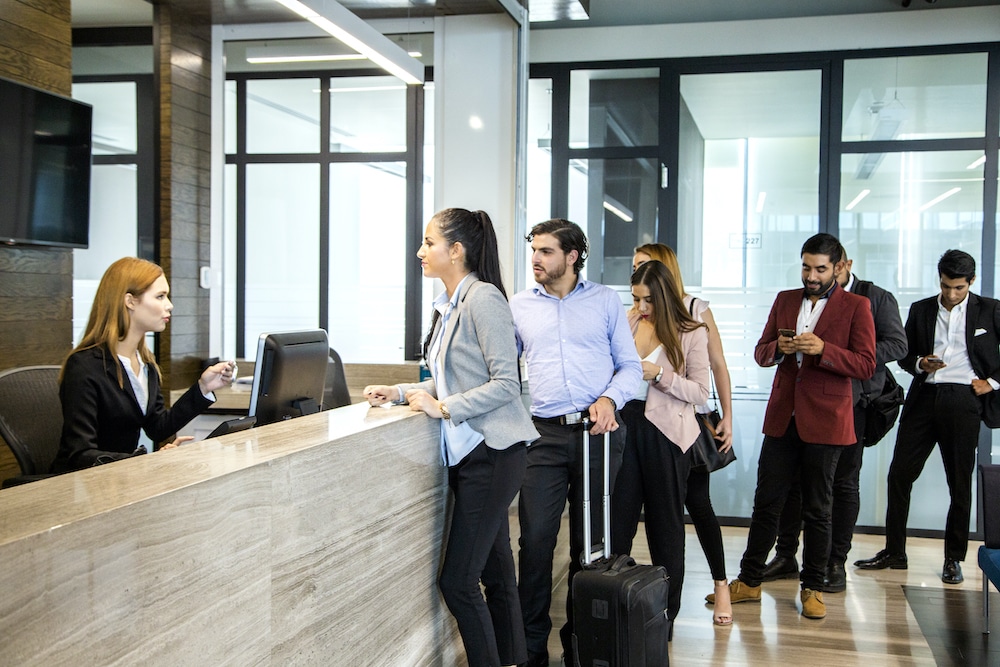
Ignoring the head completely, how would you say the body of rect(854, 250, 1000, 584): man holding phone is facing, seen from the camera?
toward the camera

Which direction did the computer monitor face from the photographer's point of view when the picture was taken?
facing away from the viewer and to the left of the viewer

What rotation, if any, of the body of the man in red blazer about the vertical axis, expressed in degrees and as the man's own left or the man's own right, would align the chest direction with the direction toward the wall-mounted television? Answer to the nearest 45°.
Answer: approximately 45° to the man's own right

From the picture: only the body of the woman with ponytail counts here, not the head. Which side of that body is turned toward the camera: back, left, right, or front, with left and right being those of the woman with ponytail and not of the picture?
left

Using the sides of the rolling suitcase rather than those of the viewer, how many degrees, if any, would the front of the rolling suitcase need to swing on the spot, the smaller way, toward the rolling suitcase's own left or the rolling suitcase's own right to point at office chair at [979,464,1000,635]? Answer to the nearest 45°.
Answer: approximately 90° to the rolling suitcase's own left

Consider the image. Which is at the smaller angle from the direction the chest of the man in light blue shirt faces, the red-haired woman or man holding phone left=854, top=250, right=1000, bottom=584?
the red-haired woman

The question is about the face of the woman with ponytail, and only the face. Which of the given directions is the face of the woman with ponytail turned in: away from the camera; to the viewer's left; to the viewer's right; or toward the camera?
to the viewer's left

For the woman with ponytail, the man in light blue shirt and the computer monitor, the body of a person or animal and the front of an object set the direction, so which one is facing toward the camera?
the man in light blue shirt

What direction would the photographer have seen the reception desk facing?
facing the viewer and to the right of the viewer

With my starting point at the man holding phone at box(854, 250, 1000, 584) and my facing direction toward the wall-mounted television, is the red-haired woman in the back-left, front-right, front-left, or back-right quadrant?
front-left

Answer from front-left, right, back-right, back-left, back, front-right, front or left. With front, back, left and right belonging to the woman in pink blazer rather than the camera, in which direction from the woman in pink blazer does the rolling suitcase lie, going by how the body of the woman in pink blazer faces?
front-left

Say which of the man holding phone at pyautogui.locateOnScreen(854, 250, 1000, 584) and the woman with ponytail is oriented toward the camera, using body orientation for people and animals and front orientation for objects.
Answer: the man holding phone

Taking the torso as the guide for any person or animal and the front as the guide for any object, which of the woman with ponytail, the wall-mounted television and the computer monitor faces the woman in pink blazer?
the wall-mounted television
